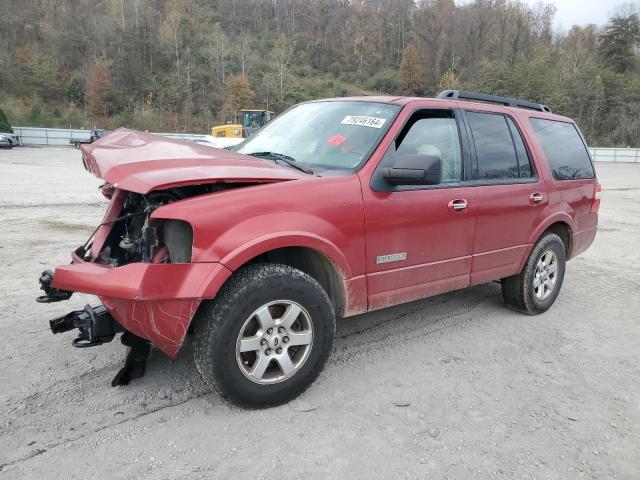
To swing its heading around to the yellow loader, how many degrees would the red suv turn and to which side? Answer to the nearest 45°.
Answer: approximately 135° to its right

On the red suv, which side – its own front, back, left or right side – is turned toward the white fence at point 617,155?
back

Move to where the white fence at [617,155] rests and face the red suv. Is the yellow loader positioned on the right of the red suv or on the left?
right

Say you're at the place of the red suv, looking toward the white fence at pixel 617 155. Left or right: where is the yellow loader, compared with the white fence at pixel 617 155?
left

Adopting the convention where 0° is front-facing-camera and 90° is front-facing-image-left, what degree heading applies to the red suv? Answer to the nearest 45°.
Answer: approximately 45°
